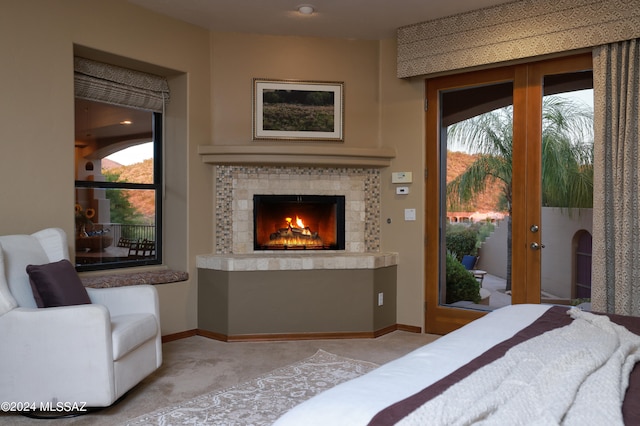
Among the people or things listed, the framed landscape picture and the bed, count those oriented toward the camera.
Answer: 1

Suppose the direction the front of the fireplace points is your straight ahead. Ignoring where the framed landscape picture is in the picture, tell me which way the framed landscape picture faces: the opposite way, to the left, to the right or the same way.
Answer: the same way

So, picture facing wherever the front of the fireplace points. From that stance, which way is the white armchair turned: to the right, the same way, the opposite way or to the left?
to the left

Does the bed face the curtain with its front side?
no

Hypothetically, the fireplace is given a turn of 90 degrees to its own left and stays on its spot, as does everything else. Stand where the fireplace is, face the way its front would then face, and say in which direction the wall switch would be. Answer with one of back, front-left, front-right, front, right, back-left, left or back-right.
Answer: front

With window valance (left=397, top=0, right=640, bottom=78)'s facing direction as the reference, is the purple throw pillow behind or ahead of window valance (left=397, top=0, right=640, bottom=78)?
ahead

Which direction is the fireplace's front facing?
toward the camera

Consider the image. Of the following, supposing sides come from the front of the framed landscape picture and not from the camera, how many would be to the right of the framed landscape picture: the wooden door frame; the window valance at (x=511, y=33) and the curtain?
0

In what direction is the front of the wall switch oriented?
toward the camera

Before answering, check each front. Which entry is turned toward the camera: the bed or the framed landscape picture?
the framed landscape picture

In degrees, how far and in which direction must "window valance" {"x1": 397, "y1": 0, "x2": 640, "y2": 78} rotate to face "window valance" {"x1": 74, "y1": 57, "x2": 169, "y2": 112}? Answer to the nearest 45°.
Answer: approximately 45° to its right

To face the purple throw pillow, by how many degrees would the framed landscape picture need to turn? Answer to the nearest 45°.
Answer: approximately 45° to its right

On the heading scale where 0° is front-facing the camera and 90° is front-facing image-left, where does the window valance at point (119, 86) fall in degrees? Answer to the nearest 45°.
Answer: approximately 315°

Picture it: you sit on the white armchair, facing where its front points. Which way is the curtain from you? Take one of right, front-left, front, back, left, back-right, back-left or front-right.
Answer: front-left

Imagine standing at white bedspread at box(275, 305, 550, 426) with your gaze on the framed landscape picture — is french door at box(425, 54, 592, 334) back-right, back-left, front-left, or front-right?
front-right

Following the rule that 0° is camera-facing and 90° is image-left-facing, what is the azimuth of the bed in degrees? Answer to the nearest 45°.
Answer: approximately 135°

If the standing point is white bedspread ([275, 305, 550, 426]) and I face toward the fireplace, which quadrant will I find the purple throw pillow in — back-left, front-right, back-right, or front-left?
front-left

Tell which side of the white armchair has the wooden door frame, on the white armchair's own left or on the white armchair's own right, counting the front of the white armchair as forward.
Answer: on the white armchair's own left

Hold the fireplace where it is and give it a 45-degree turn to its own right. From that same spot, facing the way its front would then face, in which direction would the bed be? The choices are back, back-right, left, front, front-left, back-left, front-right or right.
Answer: front-left
